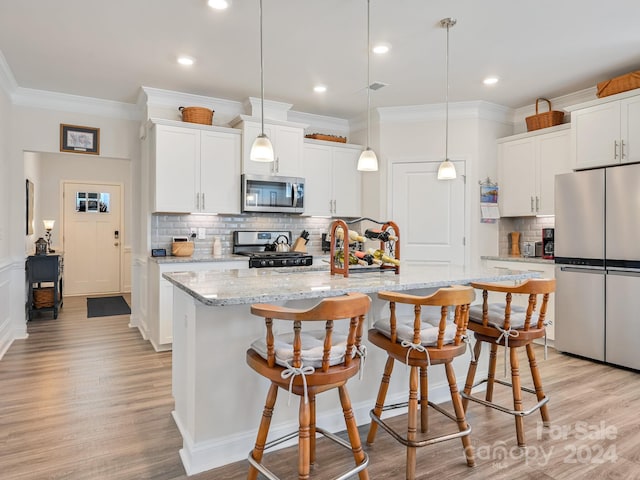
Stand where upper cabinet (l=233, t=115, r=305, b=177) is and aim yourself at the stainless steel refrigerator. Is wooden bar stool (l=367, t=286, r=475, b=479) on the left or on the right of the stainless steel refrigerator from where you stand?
right

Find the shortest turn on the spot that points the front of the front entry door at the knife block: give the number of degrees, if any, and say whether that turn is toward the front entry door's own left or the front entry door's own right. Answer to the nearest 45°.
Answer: approximately 45° to the front entry door's own left

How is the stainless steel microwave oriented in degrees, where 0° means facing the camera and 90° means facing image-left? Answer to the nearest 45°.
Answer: approximately 315°

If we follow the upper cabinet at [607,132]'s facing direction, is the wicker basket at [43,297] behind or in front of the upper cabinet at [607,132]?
in front

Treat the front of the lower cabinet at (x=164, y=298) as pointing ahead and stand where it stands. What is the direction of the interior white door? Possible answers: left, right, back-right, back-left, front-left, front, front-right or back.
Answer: left

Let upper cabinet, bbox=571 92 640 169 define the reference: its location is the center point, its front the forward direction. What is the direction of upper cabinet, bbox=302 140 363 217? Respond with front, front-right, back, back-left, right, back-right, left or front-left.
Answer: front-right

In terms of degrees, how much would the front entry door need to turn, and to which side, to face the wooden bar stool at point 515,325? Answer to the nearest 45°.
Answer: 0° — it already faces it

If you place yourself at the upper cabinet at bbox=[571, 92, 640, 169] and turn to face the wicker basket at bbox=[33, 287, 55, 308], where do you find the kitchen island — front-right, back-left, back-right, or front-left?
front-left

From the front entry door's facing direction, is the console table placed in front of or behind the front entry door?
in front

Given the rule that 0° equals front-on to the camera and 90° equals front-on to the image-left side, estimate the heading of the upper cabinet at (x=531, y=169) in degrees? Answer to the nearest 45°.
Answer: approximately 45°

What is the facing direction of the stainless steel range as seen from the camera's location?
facing the viewer and to the right of the viewer

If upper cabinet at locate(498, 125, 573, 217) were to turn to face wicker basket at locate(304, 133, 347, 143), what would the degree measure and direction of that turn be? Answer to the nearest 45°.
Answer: approximately 45° to its right

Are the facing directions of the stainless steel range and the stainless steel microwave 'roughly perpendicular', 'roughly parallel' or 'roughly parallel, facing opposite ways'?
roughly parallel

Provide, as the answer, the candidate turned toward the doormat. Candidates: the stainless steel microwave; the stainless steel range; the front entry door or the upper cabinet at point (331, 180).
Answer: the front entry door

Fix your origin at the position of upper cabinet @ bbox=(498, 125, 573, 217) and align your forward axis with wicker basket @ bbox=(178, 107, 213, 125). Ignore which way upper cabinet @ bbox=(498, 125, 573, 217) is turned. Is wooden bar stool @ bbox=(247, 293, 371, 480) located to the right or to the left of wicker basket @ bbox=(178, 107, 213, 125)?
left

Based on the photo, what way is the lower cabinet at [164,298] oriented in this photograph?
toward the camera
